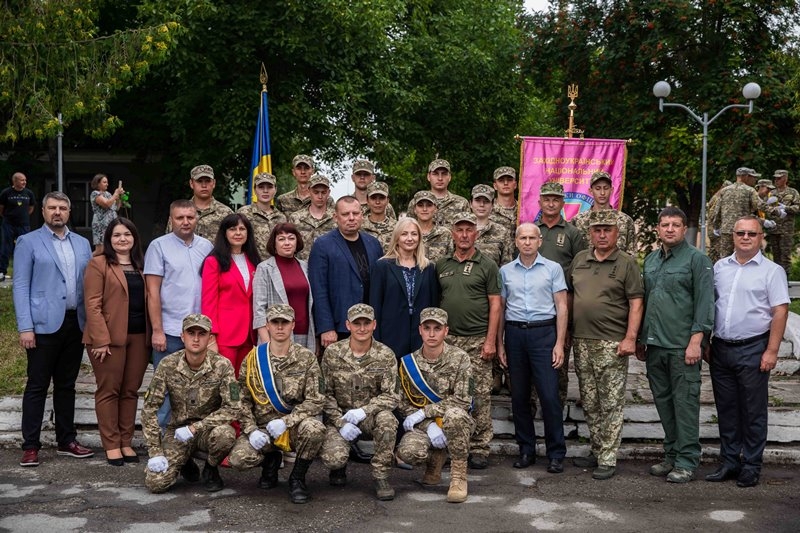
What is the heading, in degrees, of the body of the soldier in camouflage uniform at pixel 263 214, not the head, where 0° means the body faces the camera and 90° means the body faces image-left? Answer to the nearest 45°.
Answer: approximately 0°

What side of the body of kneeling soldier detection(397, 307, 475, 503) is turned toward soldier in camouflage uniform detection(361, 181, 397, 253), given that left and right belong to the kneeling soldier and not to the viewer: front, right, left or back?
back

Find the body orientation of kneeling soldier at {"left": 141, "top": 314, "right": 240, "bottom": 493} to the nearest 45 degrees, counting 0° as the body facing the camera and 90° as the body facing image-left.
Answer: approximately 0°
